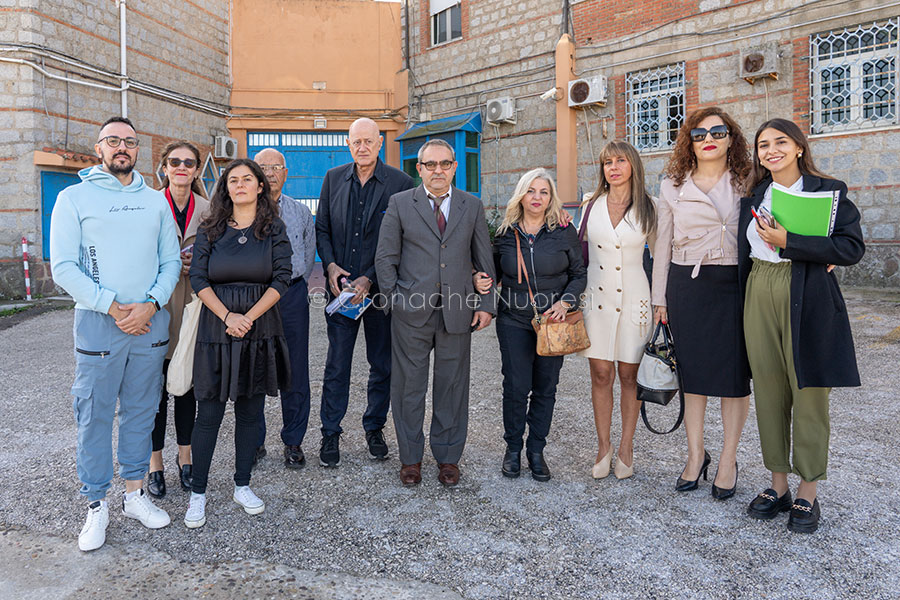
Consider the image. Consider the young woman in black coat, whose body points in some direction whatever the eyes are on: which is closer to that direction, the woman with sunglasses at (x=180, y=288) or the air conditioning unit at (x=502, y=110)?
the woman with sunglasses

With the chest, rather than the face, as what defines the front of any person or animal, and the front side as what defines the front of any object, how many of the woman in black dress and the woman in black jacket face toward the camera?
2

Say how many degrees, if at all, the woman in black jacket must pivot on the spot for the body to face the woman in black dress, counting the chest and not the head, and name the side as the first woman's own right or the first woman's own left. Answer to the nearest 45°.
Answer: approximately 45° to the first woman's own right

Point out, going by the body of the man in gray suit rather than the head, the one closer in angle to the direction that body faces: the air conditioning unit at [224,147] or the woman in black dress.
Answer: the woman in black dress
